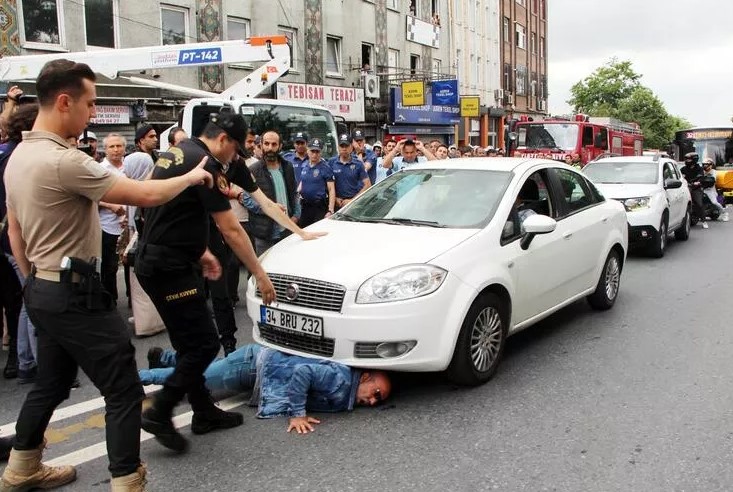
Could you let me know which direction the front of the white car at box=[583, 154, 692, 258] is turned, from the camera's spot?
facing the viewer and to the left of the viewer

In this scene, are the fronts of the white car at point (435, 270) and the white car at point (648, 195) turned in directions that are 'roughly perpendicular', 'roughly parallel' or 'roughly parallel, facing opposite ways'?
roughly parallel

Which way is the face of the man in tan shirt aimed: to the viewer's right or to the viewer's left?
to the viewer's right

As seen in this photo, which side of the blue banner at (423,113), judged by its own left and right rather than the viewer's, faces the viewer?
front

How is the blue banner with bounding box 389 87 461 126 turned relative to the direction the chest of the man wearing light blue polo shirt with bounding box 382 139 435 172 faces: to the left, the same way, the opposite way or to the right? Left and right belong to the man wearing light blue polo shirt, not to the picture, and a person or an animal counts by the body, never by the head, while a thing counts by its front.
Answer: the same way

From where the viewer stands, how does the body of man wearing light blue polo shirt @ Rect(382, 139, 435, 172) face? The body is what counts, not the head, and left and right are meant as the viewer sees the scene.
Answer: facing the viewer

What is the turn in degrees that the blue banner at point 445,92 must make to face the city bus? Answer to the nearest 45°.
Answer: approximately 45° to its left

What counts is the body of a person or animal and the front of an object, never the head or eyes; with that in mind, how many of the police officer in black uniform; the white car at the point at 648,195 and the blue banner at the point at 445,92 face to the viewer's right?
1

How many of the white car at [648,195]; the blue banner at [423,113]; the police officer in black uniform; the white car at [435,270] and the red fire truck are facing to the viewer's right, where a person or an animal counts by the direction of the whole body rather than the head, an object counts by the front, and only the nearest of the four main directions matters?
1

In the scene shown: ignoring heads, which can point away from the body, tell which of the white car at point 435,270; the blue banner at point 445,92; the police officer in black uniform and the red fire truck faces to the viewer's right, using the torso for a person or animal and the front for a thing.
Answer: the police officer in black uniform

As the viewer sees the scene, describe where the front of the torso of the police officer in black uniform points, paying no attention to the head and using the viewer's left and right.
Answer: facing to the right of the viewer

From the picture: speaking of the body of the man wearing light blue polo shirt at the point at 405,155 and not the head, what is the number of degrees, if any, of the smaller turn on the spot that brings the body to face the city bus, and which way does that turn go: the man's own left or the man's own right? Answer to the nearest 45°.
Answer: approximately 135° to the man's own left

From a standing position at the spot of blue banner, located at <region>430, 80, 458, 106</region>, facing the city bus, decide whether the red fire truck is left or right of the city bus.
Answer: right

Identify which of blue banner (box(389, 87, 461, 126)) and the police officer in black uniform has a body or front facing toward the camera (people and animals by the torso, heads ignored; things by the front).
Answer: the blue banner

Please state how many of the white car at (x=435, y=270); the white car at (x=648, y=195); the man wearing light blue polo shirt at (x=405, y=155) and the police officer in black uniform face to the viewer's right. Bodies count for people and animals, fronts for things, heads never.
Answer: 1

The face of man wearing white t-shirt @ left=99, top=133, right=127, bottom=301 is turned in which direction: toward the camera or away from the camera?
toward the camera

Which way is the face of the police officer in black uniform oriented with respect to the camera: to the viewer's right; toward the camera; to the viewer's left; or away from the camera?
to the viewer's right
